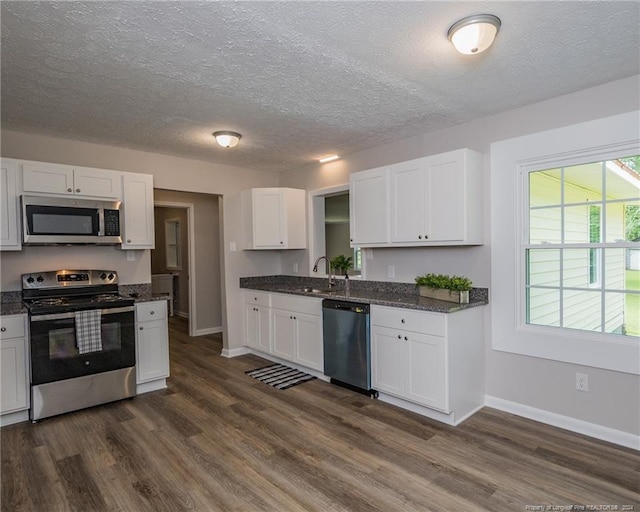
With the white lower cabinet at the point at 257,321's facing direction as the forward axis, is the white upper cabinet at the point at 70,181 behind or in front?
in front

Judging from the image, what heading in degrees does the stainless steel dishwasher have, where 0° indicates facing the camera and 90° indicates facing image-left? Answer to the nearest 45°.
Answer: approximately 45°

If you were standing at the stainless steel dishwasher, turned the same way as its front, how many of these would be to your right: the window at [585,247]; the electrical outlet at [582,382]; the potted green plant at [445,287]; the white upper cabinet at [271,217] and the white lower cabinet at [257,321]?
2

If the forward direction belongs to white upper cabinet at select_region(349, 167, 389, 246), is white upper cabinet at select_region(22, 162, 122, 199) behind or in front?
in front

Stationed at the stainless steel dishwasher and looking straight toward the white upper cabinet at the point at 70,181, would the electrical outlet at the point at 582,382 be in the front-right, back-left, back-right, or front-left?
back-left

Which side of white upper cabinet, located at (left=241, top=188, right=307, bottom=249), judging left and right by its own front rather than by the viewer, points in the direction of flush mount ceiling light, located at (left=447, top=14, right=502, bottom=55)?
front

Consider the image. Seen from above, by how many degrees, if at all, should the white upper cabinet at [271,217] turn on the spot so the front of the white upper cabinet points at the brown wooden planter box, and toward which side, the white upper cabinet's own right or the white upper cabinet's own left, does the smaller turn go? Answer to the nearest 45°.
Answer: approximately 45° to the white upper cabinet's own left

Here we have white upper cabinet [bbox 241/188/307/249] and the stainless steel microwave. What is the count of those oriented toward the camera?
2
